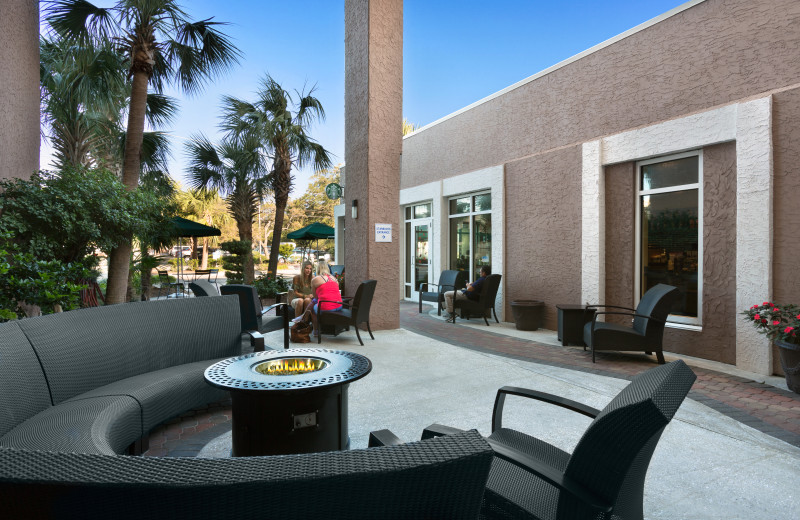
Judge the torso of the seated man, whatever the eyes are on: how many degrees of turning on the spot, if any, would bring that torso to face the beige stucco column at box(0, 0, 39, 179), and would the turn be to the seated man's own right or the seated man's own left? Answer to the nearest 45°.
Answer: approximately 45° to the seated man's own left

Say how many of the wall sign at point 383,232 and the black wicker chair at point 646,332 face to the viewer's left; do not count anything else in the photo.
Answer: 1

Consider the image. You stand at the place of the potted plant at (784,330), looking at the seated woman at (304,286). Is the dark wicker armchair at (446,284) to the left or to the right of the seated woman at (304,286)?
right

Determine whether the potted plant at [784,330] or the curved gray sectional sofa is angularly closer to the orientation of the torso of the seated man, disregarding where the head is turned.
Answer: the curved gray sectional sofa

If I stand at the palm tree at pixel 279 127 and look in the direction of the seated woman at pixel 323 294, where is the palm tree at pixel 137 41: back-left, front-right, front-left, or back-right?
front-right

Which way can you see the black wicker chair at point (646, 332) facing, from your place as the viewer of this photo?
facing to the left of the viewer

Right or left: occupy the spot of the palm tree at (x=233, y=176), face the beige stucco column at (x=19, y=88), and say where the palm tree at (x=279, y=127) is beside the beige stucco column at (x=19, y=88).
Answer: left

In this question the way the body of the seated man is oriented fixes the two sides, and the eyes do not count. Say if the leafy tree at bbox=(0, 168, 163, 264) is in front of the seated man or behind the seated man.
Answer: in front

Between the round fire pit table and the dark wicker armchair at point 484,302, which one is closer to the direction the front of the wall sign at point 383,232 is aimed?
the round fire pit table

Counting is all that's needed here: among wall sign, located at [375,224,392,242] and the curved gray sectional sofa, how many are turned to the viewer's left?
0

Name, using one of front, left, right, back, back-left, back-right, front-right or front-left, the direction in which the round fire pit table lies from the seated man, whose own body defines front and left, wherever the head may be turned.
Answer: left

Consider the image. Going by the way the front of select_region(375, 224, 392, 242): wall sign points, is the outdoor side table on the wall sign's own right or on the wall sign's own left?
on the wall sign's own left

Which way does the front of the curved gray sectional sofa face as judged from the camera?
facing to the right of the viewer

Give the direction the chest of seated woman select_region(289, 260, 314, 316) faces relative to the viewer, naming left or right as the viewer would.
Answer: facing the viewer and to the right of the viewer

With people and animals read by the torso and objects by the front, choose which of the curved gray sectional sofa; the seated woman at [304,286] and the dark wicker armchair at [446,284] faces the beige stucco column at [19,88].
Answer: the dark wicker armchair

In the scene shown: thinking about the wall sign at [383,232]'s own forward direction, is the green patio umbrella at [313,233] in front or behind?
behind

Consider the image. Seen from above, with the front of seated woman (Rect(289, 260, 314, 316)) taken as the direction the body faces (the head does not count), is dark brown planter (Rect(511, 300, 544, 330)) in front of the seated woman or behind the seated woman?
in front

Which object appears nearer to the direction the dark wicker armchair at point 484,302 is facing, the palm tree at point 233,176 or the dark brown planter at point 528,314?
the palm tree
